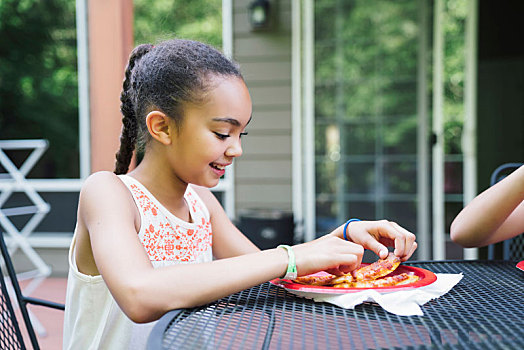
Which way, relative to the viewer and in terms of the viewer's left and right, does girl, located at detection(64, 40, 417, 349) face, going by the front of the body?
facing the viewer and to the right of the viewer

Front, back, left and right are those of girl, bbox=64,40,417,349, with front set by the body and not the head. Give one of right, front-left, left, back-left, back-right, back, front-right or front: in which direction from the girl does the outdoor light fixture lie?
back-left

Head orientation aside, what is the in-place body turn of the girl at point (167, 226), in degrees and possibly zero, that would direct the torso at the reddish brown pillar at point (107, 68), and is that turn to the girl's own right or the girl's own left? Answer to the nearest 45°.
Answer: approximately 135° to the girl's own left

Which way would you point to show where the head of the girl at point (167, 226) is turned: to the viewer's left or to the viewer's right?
to the viewer's right
